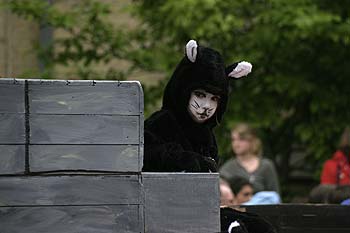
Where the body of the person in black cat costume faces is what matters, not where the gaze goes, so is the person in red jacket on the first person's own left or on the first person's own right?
on the first person's own left

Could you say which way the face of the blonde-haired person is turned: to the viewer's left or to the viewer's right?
to the viewer's left

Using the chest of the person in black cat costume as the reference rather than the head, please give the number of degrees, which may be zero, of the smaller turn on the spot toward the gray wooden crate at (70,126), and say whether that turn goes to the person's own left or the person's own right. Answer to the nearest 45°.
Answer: approximately 90° to the person's own right

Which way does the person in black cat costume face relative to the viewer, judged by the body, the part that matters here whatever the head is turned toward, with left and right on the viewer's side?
facing the viewer and to the right of the viewer

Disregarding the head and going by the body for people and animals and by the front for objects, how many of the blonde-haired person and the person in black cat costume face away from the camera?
0

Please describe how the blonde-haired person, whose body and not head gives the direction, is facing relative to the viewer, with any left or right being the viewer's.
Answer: facing the viewer and to the left of the viewer
